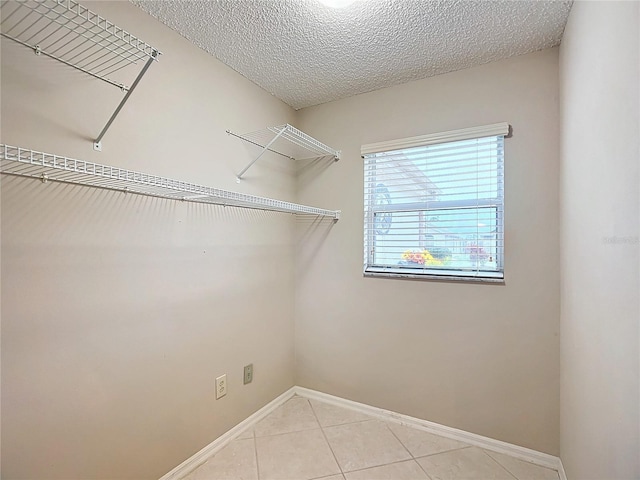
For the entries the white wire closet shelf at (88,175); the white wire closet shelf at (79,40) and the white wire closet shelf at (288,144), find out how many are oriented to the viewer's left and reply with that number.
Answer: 0

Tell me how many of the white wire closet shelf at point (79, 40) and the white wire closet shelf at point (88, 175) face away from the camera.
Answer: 0

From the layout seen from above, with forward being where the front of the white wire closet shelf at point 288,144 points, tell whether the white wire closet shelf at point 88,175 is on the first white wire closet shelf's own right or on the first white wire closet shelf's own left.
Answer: on the first white wire closet shelf's own right

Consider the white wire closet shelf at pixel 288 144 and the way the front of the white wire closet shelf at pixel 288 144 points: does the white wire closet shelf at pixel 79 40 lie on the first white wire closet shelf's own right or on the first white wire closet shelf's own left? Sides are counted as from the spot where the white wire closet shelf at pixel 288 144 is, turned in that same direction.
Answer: on the first white wire closet shelf's own right

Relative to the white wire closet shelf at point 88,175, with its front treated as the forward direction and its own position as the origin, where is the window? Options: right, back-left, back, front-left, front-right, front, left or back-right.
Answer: front-left

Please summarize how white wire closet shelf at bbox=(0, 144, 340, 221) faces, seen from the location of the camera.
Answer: facing the viewer and to the right of the viewer

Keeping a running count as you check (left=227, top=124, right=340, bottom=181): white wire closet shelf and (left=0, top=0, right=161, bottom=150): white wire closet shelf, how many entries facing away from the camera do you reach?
0
